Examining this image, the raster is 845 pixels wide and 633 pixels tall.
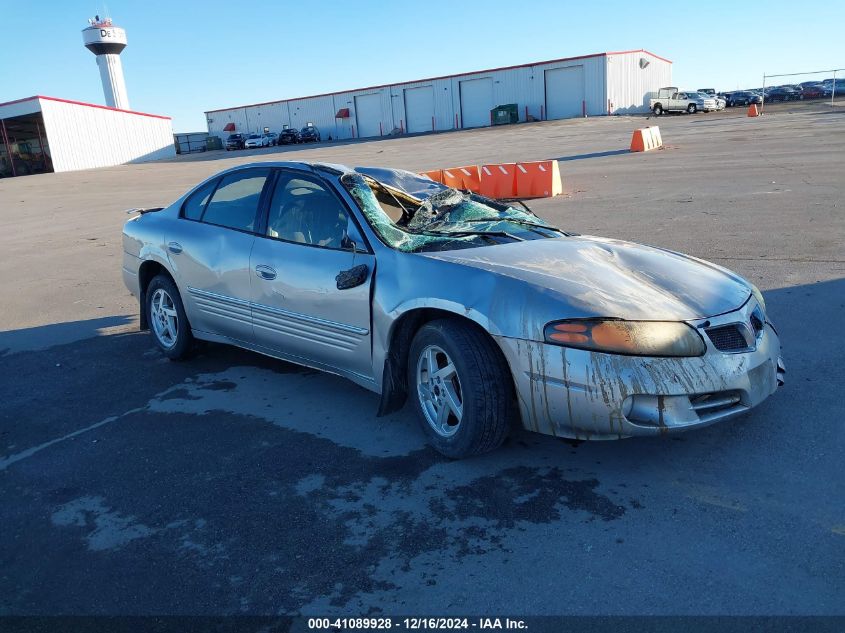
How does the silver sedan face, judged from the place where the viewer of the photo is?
facing the viewer and to the right of the viewer

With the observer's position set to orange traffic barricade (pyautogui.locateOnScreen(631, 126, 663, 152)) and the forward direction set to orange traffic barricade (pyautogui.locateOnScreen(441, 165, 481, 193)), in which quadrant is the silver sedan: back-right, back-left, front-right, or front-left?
front-left

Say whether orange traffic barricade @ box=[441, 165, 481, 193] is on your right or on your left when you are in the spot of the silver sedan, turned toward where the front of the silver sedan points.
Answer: on your left

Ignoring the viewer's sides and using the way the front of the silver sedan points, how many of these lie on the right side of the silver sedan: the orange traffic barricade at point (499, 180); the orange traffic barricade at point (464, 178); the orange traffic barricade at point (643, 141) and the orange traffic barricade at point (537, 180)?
0

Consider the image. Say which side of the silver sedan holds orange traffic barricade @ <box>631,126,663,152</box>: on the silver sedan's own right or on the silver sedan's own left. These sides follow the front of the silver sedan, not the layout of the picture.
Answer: on the silver sedan's own left

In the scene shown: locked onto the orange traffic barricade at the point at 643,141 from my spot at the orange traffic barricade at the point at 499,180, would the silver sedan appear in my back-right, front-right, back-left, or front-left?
back-right

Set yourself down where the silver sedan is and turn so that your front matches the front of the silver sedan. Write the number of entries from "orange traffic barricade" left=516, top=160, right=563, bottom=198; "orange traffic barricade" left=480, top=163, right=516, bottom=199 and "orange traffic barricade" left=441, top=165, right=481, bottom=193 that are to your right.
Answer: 0

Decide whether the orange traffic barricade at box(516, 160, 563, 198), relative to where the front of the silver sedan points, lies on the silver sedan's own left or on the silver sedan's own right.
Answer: on the silver sedan's own left

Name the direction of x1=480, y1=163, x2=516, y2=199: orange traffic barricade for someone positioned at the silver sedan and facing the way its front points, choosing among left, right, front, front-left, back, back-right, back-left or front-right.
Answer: back-left
